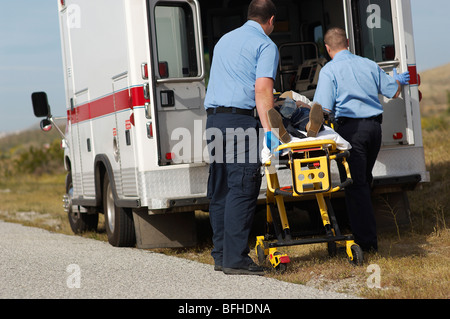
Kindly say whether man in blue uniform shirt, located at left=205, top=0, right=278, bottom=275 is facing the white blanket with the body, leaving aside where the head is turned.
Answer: no

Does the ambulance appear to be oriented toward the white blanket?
no

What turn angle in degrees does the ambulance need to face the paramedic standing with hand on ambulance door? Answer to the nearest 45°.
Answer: approximately 180°

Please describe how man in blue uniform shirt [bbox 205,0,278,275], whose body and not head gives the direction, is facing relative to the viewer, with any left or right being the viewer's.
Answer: facing away from the viewer and to the right of the viewer

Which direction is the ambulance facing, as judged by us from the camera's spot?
facing away from the viewer and to the left of the viewer

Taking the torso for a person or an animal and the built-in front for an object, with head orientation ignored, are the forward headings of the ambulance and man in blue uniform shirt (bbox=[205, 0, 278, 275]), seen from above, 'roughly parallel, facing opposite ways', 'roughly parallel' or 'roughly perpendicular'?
roughly perpendicular

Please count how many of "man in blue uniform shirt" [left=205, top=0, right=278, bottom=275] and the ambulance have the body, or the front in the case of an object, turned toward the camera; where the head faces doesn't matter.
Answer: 0
